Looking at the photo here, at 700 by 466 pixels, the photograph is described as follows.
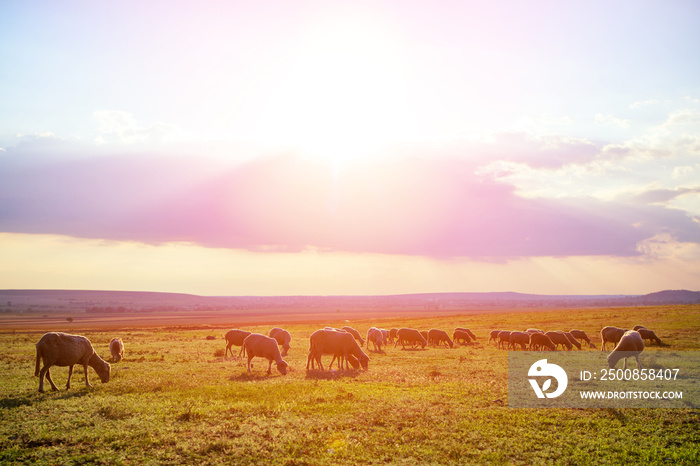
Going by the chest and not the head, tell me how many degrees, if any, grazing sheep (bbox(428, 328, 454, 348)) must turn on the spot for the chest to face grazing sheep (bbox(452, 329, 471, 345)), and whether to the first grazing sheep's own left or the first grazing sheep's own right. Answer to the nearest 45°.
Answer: approximately 45° to the first grazing sheep's own left

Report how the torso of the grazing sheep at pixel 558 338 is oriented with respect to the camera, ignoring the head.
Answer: to the viewer's right

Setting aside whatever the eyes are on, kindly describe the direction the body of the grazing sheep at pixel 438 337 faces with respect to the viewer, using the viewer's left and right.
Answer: facing to the right of the viewer

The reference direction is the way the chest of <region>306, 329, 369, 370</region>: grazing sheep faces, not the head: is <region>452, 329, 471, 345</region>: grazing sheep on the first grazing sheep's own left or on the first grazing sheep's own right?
on the first grazing sheep's own left

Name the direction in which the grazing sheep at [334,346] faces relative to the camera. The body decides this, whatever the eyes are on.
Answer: to the viewer's right

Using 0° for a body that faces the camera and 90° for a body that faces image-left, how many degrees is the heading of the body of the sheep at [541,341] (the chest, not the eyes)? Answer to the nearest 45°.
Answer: approximately 270°

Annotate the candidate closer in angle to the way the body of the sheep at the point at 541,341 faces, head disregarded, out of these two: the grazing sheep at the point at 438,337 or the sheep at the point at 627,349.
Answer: the sheep

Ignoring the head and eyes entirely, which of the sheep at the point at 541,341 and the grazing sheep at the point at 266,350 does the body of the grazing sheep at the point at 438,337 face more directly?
the sheep

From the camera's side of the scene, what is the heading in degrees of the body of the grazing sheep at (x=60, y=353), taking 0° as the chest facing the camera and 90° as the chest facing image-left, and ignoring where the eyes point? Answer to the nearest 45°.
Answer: approximately 270°
